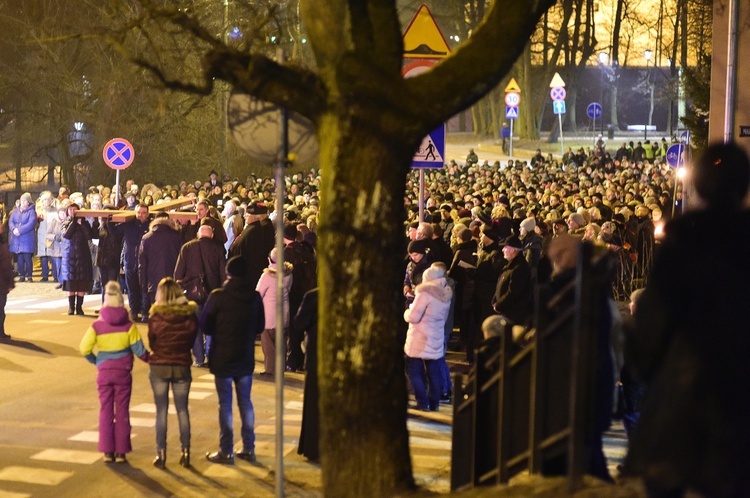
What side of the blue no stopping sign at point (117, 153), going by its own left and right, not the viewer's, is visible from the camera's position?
front

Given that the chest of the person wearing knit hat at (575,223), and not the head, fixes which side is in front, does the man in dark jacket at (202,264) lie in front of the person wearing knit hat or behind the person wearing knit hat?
in front

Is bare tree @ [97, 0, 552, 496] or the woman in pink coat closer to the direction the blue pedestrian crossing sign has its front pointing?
the bare tree

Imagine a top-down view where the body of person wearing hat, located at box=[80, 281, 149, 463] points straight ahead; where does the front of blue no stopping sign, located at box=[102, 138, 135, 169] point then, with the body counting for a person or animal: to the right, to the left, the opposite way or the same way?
the opposite way

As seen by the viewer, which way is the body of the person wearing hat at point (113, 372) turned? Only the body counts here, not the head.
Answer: away from the camera

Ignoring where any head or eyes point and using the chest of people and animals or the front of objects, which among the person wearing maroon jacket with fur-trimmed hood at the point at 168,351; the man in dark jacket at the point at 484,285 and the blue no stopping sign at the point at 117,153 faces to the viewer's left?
the man in dark jacket

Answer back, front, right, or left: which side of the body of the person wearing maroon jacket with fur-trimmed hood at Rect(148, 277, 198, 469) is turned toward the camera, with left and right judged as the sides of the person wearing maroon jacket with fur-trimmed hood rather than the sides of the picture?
back

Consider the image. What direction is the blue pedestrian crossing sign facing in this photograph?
toward the camera

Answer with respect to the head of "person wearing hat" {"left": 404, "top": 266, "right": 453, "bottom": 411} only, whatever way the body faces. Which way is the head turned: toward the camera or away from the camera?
away from the camera
